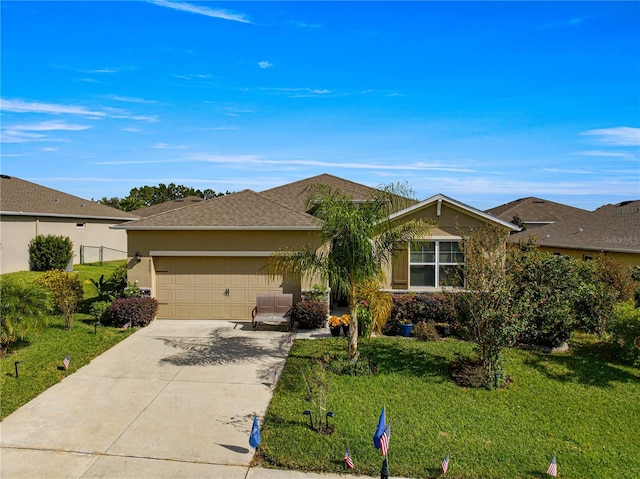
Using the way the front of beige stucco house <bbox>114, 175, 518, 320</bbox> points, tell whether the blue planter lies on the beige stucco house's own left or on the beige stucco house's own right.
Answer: on the beige stucco house's own left

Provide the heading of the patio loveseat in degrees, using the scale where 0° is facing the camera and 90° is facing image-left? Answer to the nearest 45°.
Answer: approximately 0°

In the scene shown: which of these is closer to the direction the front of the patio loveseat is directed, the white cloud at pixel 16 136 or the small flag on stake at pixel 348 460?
the small flag on stake

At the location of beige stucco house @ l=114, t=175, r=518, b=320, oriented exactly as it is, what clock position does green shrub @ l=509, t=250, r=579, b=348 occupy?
The green shrub is roughly at 10 o'clock from the beige stucco house.

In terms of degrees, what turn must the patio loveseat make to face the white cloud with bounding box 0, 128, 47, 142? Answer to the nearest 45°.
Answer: approximately 90° to its right

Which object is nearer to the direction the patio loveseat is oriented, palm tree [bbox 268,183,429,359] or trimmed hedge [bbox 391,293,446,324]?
the palm tree

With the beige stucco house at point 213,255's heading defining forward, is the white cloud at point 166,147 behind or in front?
behind

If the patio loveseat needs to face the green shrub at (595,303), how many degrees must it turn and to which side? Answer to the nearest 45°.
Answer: approximately 90° to its left

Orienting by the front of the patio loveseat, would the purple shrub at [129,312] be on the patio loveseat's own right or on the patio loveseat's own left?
on the patio loveseat's own right

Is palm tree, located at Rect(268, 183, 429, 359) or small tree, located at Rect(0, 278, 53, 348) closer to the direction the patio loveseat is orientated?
the palm tree

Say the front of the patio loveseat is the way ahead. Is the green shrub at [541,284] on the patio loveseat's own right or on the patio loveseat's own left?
on the patio loveseat's own left

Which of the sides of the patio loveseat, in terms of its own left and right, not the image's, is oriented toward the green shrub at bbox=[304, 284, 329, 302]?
left

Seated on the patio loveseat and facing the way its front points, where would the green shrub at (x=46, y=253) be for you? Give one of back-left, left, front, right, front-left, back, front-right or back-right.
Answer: back-right
